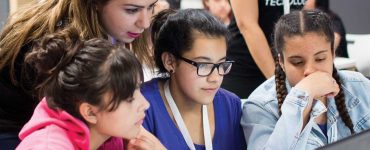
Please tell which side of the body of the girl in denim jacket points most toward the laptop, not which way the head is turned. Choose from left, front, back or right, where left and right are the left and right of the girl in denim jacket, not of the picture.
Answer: front

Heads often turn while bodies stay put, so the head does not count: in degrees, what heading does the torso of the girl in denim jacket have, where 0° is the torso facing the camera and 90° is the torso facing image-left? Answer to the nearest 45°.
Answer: approximately 0°

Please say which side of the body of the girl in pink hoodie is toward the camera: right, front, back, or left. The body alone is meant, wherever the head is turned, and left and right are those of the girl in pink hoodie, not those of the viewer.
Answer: right

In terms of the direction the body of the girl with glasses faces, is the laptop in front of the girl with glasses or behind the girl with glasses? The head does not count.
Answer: in front

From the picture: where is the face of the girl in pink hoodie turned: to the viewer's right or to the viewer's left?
to the viewer's right

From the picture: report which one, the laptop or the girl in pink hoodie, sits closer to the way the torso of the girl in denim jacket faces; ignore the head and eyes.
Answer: the laptop

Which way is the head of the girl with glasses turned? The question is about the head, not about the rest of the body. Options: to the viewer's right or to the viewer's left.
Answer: to the viewer's right

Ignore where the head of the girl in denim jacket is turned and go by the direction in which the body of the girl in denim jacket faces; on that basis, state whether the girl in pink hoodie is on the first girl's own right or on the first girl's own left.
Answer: on the first girl's own right

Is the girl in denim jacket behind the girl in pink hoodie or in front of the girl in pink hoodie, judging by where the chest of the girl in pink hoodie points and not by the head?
in front
